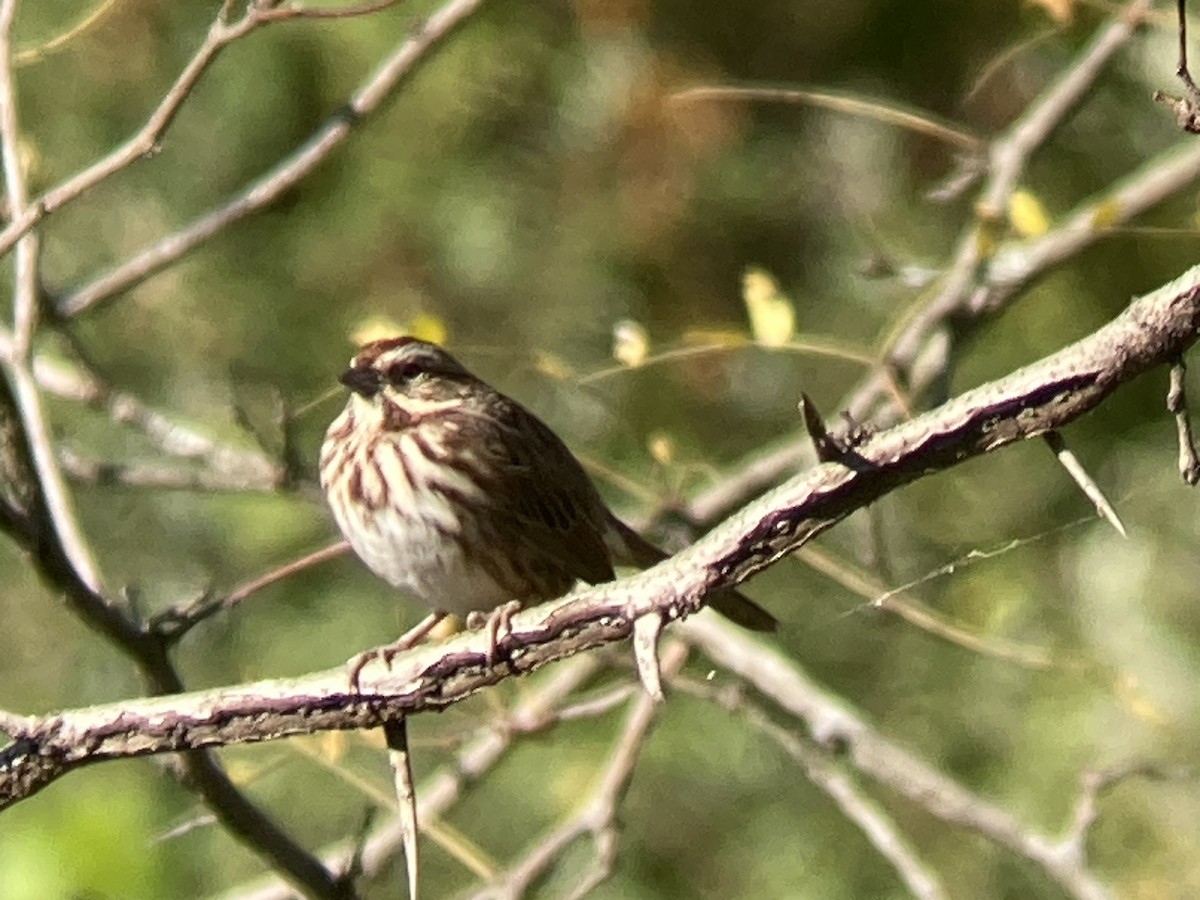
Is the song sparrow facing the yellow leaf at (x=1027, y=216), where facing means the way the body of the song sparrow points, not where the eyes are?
no

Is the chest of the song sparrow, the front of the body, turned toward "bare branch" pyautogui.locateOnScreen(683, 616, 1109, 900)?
no

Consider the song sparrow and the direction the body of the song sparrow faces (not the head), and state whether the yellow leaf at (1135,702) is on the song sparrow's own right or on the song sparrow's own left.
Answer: on the song sparrow's own left

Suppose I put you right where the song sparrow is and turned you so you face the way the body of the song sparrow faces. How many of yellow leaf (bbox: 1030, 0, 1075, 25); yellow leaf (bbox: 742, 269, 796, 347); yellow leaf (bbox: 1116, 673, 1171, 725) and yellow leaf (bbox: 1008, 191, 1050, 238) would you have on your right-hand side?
0

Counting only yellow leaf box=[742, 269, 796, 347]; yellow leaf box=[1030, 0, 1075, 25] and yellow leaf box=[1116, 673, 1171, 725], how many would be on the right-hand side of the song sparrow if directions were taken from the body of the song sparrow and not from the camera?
0

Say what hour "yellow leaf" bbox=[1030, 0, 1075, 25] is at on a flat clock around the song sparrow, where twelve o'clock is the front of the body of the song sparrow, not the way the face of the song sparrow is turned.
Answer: The yellow leaf is roughly at 5 o'clock from the song sparrow.

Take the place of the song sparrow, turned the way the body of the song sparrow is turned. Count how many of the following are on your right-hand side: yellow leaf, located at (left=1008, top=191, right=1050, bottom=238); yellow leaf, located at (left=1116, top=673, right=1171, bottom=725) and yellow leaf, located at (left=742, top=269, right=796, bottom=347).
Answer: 0

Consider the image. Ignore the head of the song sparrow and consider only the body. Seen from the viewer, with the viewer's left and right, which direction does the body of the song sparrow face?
facing the viewer and to the left of the viewer
